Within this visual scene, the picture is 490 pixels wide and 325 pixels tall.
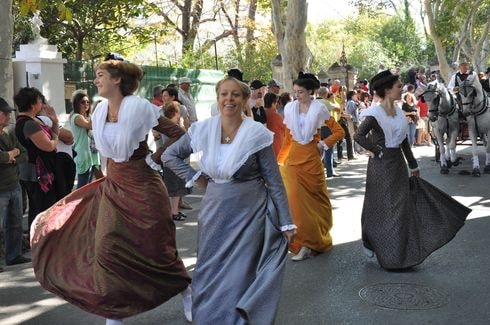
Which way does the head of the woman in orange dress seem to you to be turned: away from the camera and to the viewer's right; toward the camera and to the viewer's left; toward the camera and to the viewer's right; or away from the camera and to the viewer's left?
toward the camera and to the viewer's left

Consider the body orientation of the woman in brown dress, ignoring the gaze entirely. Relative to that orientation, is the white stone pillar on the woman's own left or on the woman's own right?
on the woman's own right

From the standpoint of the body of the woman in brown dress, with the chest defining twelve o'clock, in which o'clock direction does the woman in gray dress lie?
The woman in gray dress is roughly at 9 o'clock from the woman in brown dress.

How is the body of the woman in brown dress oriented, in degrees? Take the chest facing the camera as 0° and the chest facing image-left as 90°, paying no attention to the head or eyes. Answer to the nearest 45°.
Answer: approximately 45°

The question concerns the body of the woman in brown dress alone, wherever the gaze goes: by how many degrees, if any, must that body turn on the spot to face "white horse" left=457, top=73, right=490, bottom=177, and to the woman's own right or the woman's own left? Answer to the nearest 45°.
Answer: approximately 180°

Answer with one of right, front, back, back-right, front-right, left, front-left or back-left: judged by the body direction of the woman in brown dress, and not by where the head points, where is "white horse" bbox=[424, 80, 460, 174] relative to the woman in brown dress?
back

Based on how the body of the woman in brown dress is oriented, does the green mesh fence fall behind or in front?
behind
